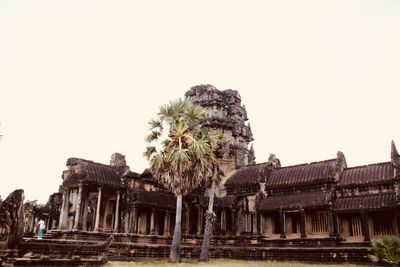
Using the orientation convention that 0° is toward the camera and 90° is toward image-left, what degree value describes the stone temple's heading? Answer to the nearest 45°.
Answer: approximately 45°

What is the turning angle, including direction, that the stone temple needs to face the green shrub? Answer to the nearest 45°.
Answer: approximately 90° to its left
